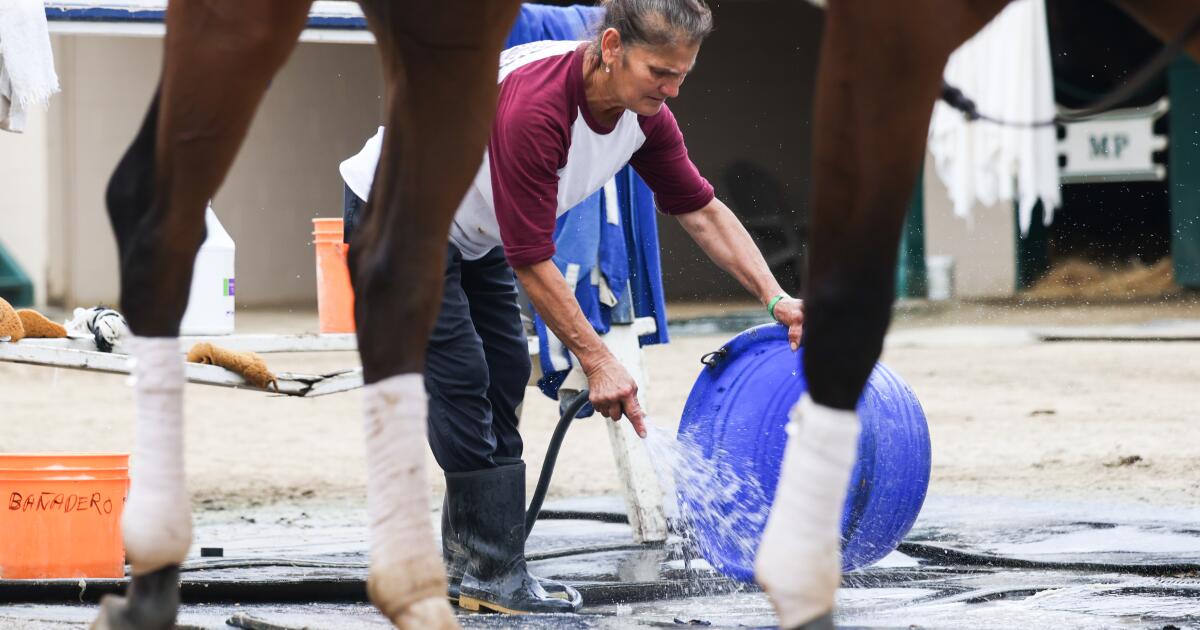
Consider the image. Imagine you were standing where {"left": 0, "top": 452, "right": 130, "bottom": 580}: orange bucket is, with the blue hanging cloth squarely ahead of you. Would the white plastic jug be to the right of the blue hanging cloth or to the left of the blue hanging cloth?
left

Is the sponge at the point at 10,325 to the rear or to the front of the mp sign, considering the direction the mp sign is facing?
to the front

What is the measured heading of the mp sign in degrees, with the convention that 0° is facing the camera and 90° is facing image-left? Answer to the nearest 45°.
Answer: approximately 0°

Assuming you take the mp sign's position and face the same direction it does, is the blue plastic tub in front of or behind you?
in front

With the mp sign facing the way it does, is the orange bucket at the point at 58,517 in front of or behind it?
in front

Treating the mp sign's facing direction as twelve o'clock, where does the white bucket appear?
The white bucket is roughly at 2 o'clock from the mp sign.

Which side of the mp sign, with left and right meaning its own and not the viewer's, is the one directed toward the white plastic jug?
front

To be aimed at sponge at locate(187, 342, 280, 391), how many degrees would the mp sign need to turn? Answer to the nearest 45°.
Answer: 0° — it already faces it

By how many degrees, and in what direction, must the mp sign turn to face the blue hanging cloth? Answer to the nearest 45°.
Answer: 0° — it already faces it
